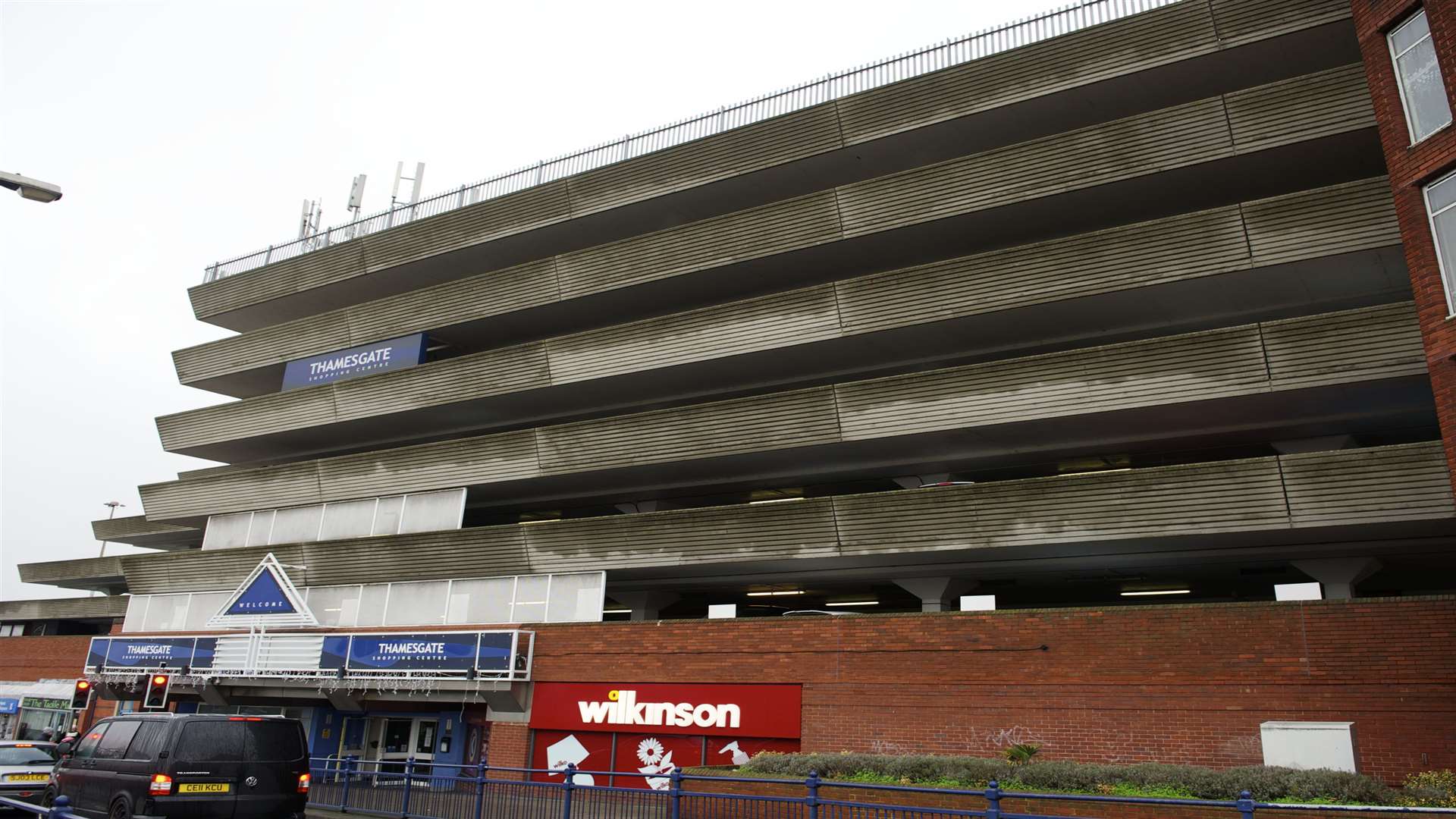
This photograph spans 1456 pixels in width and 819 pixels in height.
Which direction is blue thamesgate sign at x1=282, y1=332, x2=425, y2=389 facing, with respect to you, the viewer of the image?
facing the viewer and to the left of the viewer

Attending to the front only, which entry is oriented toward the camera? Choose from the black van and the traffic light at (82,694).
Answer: the traffic light

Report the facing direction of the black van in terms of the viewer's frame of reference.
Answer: facing away from the viewer and to the left of the viewer

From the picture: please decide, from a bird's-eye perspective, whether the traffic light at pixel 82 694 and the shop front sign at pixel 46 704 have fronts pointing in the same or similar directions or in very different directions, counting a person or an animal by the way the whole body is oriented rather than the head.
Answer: same or similar directions

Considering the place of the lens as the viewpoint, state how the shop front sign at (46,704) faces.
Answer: facing the viewer

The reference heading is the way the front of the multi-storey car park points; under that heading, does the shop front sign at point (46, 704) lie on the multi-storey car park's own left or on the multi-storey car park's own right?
on the multi-storey car park's own right

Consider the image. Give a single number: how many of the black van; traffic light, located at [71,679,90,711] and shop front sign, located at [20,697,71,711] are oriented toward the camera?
2

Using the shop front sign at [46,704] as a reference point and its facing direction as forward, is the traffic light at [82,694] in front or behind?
in front

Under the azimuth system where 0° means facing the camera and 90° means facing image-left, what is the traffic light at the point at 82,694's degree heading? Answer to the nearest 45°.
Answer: approximately 0°

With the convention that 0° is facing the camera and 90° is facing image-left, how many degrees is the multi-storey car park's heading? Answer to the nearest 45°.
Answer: approximately 45°

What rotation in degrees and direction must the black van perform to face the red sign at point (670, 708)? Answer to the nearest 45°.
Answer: approximately 90° to its right

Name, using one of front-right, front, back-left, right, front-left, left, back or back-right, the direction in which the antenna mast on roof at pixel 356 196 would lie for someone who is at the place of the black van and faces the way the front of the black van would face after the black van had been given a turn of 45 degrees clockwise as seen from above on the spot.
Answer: front

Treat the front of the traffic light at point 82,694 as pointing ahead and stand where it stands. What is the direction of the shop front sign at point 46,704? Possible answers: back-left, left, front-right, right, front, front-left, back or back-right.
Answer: back
